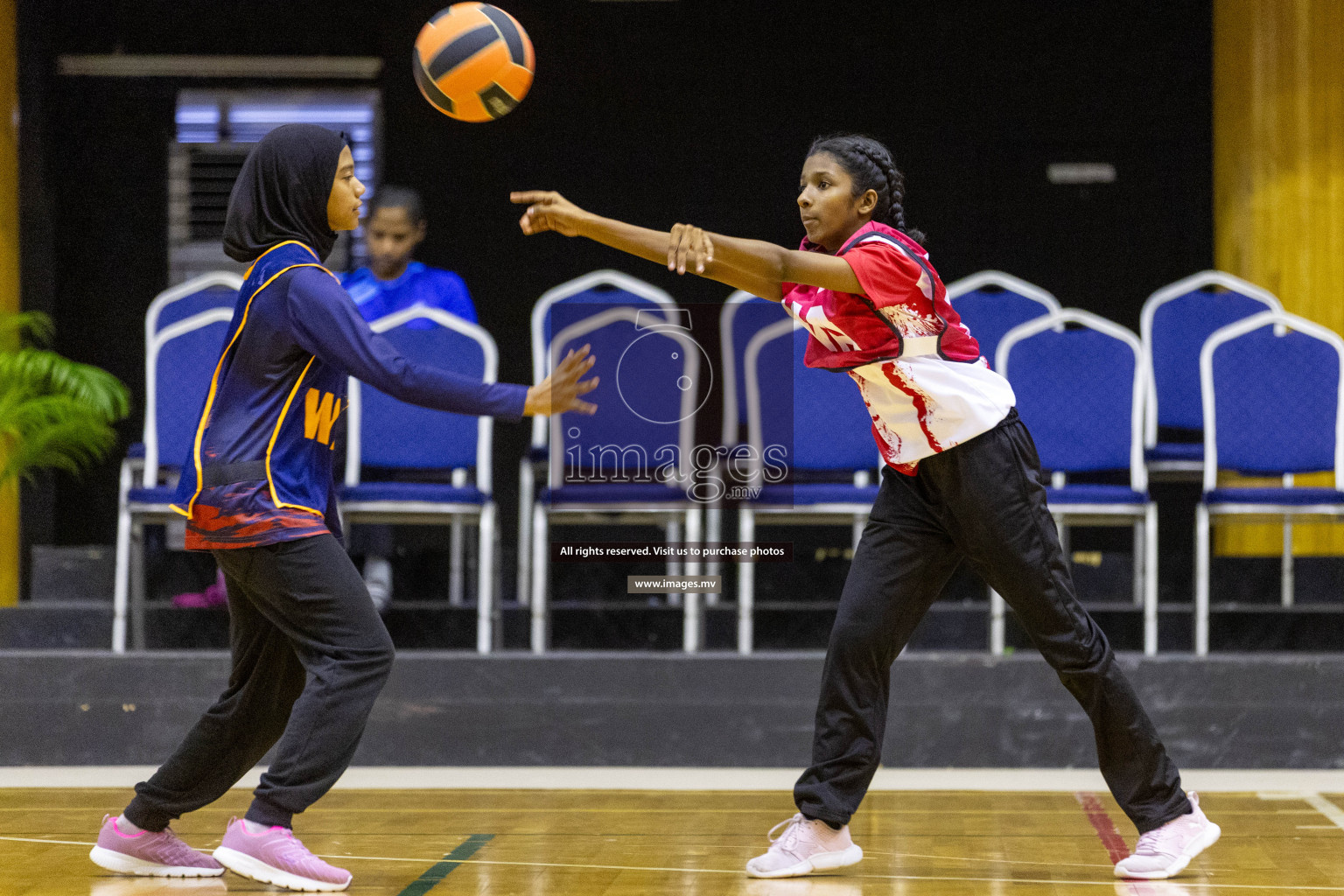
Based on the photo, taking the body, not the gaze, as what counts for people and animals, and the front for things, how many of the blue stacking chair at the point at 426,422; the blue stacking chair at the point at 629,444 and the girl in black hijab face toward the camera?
2

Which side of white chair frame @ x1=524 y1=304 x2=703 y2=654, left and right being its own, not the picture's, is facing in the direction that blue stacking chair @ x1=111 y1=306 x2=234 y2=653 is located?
right

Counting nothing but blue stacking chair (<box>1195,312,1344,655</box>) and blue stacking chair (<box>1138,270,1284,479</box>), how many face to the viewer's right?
0

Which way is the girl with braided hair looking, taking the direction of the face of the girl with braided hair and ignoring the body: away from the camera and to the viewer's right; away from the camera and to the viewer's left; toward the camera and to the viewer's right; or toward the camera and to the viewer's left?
toward the camera and to the viewer's left

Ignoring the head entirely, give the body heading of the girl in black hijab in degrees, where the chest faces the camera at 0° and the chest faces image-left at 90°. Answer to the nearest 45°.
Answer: approximately 270°

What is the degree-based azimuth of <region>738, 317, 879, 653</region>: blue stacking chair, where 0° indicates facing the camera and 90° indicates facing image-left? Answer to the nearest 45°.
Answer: approximately 0°

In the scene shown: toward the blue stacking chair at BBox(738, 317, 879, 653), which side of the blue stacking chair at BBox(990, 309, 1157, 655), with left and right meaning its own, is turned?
right

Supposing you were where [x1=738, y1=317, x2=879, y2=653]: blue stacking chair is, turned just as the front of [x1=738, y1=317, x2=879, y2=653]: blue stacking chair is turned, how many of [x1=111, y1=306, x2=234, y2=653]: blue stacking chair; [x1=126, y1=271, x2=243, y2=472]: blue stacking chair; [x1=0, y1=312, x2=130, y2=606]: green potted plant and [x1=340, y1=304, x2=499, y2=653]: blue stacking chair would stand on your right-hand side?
4

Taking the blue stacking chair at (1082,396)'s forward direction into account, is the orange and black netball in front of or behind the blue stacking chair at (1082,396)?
in front

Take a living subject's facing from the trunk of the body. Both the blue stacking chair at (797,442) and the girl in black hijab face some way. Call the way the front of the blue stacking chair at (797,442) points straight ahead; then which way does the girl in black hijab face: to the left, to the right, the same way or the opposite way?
to the left

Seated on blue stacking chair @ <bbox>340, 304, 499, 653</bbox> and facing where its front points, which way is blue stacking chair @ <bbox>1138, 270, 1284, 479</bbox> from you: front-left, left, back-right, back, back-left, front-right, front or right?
left

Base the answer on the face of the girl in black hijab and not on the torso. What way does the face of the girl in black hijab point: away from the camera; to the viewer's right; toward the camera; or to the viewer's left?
to the viewer's right

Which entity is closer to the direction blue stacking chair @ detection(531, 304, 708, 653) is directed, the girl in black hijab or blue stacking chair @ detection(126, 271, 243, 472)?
the girl in black hijab

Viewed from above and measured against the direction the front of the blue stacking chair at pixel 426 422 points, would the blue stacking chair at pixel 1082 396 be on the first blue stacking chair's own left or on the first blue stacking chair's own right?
on the first blue stacking chair's own left

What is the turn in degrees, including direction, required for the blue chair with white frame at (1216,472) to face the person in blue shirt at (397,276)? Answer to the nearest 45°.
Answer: approximately 90° to its right
